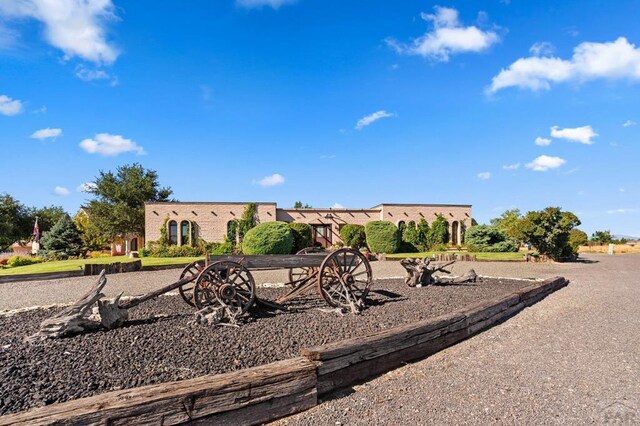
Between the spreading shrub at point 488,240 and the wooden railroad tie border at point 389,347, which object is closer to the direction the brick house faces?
the wooden railroad tie border

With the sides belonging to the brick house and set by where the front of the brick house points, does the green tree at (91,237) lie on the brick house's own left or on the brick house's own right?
on the brick house's own right

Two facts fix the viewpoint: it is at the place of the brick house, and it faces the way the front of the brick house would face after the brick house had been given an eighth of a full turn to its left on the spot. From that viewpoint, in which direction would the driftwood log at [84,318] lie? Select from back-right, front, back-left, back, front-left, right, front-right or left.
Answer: front-right

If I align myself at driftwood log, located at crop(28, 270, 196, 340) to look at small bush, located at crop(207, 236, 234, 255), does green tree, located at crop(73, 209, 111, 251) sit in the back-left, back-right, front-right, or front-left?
front-left

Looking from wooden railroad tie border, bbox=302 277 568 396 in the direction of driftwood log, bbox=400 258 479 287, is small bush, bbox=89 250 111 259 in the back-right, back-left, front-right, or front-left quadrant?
front-left

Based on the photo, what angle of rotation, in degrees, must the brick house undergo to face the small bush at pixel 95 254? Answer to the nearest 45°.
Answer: approximately 90° to its right

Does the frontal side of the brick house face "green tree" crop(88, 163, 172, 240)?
no

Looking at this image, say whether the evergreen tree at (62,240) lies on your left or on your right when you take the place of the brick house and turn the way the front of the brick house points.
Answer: on your right

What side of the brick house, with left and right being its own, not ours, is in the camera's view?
front

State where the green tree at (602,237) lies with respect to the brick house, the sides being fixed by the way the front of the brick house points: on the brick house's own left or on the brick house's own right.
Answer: on the brick house's own left

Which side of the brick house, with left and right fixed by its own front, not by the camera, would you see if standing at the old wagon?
front

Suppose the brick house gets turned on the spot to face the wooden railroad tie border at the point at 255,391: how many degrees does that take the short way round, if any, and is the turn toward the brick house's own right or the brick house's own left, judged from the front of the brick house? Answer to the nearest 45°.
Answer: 0° — it already faces it

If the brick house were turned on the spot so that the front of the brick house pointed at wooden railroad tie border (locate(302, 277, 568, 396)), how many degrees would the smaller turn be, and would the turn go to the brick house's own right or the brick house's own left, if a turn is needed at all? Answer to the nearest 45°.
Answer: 0° — it already faces it

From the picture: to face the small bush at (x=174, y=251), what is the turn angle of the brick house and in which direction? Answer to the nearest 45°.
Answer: approximately 45° to its right

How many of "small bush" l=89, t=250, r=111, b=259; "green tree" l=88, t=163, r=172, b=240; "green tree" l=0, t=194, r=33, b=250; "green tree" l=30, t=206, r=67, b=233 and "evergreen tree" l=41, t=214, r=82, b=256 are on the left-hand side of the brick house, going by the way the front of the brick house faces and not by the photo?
0
